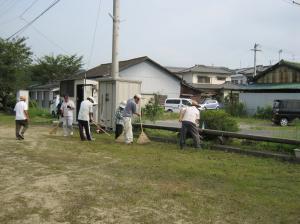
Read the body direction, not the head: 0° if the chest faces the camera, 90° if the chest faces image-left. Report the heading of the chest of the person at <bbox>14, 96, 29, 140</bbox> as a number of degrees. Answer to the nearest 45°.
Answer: approximately 225°

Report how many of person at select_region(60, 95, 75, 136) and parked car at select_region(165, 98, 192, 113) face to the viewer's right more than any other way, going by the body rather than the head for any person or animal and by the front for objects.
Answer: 1

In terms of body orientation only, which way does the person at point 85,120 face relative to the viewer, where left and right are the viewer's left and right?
facing away from the viewer and to the right of the viewer

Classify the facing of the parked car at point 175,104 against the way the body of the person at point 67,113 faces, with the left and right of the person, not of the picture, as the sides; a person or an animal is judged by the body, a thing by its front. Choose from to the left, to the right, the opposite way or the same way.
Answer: to the left

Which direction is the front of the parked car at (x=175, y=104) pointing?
to the viewer's right

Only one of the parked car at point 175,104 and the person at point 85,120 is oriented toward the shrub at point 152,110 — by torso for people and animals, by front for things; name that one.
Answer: the person

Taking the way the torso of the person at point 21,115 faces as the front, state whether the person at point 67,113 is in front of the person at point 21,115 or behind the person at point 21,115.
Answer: in front

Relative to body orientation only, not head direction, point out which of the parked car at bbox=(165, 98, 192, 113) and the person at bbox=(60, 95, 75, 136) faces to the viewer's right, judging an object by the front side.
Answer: the parked car
